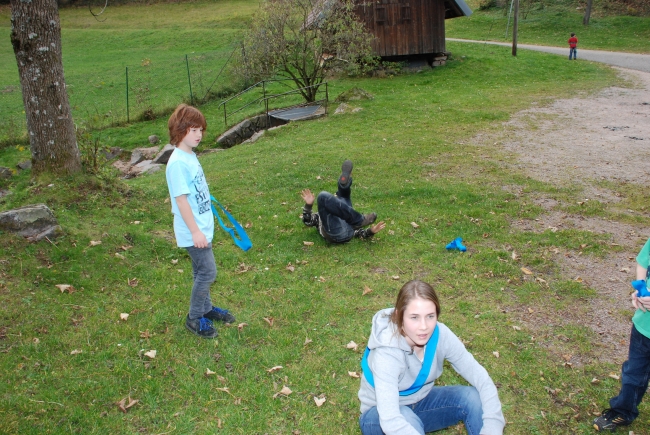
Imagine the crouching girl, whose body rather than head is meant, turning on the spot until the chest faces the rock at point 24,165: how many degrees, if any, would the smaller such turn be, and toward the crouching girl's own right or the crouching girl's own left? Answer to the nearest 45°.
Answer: approximately 180°

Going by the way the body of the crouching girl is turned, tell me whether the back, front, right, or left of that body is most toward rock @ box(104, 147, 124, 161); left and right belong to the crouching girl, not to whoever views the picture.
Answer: back

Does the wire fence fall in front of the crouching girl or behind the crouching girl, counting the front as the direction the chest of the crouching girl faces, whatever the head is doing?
behind

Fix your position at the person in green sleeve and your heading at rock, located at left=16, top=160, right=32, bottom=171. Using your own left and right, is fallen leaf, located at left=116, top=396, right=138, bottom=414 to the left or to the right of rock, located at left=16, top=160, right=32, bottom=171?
left

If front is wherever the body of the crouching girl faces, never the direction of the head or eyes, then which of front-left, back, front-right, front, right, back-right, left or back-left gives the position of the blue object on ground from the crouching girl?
back-left

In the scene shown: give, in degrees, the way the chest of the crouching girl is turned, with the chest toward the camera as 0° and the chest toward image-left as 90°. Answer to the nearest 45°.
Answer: approximately 315°

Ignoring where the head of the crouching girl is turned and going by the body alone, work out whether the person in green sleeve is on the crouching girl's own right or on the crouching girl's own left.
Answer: on the crouching girl's own left

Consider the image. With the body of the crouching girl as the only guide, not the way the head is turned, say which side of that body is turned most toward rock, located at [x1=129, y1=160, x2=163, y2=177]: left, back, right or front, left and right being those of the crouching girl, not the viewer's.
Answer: back

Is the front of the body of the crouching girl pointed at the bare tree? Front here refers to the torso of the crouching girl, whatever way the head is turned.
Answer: no

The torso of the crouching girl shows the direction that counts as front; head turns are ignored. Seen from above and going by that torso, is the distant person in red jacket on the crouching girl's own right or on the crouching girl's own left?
on the crouching girl's own left

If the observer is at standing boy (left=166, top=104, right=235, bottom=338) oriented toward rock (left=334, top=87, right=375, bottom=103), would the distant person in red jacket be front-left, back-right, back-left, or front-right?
front-right

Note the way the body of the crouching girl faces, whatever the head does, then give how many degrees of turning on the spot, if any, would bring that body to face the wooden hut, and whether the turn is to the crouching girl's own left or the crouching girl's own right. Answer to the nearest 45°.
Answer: approximately 135° to the crouching girl's own left

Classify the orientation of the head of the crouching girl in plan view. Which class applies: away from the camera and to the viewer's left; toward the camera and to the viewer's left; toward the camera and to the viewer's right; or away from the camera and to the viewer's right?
toward the camera and to the viewer's right

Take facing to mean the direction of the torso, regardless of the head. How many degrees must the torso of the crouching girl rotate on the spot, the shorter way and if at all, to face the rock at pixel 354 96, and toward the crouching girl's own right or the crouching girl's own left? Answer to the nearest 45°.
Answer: approximately 135° to the crouching girl's own left

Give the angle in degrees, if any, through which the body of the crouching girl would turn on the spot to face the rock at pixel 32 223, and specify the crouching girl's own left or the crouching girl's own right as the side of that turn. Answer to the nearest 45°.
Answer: approximately 180°
